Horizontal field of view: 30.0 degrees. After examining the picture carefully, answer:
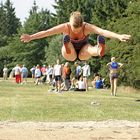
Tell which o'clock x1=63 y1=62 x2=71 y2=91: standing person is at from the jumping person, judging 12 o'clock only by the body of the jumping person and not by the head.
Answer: The standing person is roughly at 6 o'clock from the jumping person.

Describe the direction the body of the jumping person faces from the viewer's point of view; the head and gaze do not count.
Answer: toward the camera
